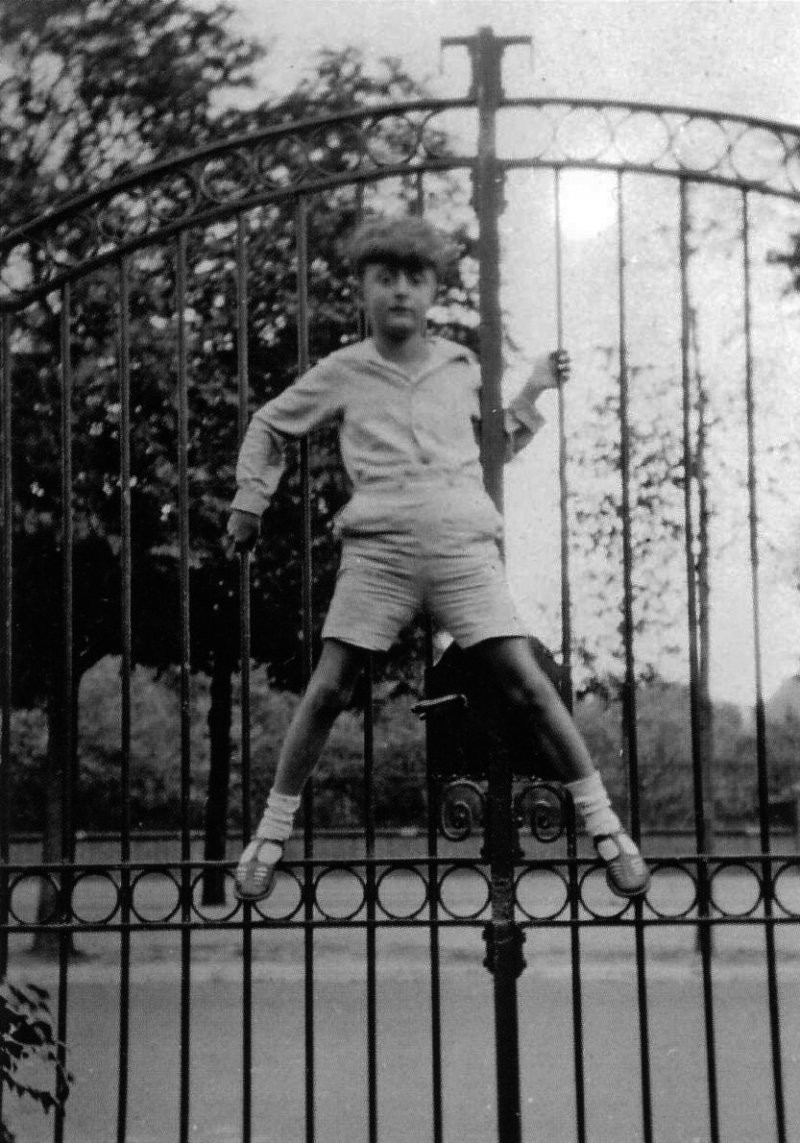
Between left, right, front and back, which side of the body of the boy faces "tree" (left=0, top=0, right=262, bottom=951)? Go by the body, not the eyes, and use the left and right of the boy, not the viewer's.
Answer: back

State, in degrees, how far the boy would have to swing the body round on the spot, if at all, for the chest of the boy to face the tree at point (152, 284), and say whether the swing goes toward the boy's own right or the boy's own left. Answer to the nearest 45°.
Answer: approximately 180°

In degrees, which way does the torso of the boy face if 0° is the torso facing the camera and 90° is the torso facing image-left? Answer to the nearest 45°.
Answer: approximately 0°
